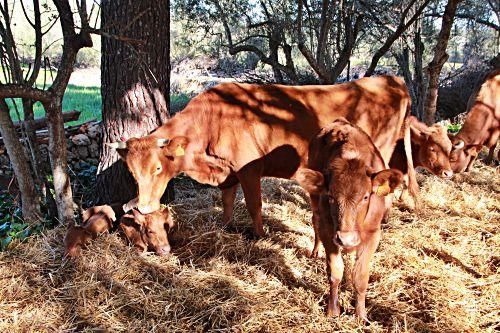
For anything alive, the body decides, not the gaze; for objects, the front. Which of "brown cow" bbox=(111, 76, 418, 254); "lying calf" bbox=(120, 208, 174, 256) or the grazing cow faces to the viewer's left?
the brown cow

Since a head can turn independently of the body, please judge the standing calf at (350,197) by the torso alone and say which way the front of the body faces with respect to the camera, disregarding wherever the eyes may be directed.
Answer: toward the camera

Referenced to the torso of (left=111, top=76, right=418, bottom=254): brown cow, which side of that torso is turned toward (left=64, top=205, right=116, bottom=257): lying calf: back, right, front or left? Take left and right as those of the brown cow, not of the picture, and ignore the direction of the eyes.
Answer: front

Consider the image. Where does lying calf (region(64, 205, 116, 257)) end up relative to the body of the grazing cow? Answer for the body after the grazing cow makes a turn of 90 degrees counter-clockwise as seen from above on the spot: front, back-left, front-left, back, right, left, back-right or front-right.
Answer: back

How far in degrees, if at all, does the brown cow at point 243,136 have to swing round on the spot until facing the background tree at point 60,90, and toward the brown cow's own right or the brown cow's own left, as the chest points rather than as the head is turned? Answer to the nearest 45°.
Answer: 0° — it already faces it

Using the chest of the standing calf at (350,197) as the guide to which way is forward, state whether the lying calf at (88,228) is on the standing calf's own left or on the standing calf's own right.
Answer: on the standing calf's own right

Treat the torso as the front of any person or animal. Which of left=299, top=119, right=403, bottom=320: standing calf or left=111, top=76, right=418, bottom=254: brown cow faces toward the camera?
the standing calf

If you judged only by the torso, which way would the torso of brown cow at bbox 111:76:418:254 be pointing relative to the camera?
to the viewer's left

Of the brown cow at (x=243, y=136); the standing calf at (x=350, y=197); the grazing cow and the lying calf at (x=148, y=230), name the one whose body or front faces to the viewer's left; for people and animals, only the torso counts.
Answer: the brown cow

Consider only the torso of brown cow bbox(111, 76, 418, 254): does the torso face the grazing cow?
no

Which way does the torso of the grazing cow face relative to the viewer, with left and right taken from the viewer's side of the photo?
facing the viewer and to the right of the viewer

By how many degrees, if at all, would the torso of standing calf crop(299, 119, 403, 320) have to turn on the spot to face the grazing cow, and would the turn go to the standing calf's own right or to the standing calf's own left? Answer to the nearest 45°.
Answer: approximately 180°

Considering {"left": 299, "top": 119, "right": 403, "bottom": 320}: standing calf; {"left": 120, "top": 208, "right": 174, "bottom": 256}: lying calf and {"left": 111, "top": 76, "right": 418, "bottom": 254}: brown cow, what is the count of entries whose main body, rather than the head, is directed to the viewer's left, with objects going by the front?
1
